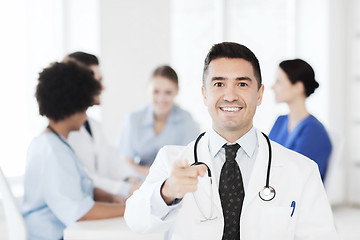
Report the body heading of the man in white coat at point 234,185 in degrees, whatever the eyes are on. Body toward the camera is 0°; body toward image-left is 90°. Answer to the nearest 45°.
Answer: approximately 0°

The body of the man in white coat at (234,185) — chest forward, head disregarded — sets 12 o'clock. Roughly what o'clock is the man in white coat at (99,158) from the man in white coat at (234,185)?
the man in white coat at (99,158) is roughly at 5 o'clock from the man in white coat at (234,185).

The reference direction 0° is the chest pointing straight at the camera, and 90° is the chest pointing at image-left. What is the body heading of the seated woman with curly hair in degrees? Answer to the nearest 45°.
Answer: approximately 270°

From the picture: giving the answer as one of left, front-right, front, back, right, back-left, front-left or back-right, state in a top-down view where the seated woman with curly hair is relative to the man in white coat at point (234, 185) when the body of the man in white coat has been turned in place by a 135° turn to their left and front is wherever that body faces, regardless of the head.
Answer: left

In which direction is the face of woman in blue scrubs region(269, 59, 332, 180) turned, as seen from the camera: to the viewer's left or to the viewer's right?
to the viewer's left

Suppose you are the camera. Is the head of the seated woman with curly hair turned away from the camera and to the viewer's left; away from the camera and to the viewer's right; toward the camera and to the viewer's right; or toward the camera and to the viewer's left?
away from the camera and to the viewer's right
